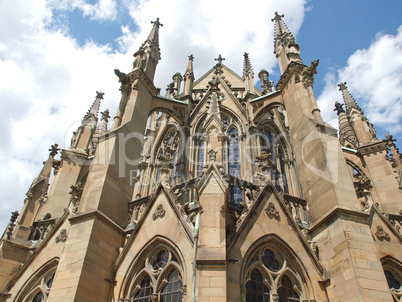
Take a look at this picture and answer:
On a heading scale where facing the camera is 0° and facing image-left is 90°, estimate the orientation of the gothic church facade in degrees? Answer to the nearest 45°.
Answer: approximately 0°
